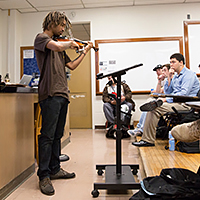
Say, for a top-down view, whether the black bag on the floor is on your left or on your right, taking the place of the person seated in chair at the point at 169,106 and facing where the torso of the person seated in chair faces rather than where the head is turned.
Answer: on your left

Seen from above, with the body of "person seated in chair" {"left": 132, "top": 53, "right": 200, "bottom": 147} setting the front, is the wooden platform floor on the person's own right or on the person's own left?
on the person's own left

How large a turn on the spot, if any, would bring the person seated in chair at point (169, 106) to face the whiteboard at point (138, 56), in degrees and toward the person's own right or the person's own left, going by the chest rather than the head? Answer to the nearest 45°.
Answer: approximately 90° to the person's own right

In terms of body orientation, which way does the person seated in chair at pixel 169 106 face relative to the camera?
to the viewer's left

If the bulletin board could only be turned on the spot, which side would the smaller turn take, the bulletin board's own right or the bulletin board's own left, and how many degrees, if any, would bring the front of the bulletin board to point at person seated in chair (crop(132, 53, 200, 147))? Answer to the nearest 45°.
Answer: approximately 45° to the bulletin board's own left

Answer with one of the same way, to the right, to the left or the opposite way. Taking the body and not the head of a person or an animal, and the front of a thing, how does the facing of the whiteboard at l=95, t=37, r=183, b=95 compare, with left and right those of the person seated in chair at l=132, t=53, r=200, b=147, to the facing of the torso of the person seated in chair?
to the left

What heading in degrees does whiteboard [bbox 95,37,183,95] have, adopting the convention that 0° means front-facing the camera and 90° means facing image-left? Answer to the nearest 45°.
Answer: approximately 0°

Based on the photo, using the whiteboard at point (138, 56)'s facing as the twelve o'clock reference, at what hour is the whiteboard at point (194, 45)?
the whiteboard at point (194, 45) is roughly at 9 o'clock from the whiteboard at point (138, 56).

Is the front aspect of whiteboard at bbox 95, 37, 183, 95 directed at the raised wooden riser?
yes
